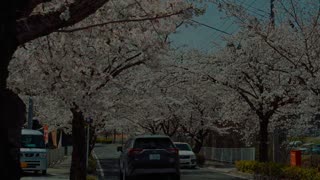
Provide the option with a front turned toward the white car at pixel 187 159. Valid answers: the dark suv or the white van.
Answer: the dark suv

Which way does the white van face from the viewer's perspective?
toward the camera

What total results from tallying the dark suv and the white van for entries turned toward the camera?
1

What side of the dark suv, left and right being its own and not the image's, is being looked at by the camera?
back

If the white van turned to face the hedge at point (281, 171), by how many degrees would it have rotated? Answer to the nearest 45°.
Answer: approximately 45° to its left

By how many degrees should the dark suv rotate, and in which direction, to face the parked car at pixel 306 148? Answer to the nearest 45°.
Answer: approximately 45° to its right

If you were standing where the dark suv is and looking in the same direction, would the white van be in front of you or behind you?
in front

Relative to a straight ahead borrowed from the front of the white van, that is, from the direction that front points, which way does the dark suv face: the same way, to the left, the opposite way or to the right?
the opposite way

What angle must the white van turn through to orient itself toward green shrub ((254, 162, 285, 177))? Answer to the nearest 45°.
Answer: approximately 45° to its left

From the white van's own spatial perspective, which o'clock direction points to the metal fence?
The metal fence is roughly at 8 o'clock from the white van.
